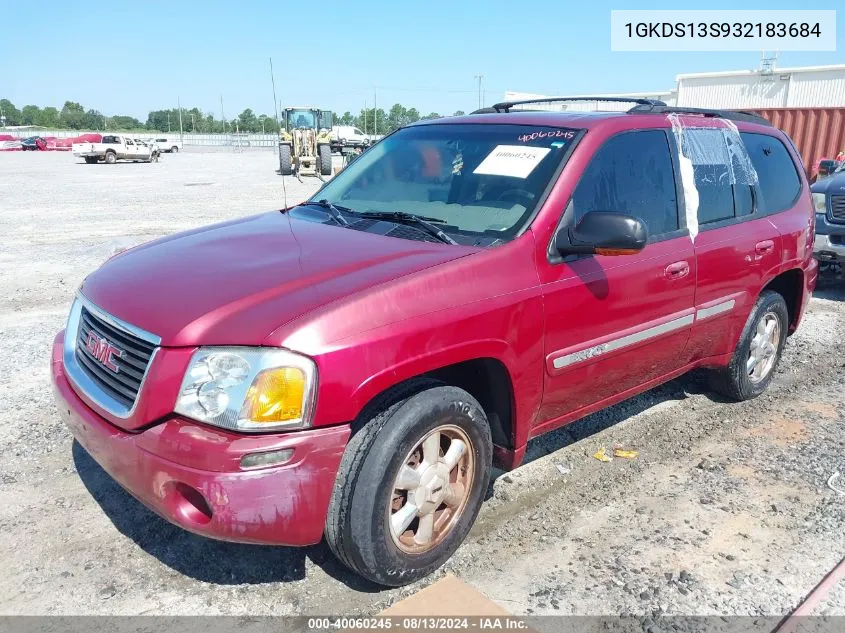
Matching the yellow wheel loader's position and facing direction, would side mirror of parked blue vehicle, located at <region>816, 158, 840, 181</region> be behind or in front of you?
in front

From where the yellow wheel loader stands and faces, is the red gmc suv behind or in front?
in front

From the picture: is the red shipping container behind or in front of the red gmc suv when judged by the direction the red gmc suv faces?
behind

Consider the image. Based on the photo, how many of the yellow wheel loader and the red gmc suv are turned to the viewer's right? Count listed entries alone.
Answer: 0

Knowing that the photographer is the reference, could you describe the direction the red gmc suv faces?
facing the viewer and to the left of the viewer

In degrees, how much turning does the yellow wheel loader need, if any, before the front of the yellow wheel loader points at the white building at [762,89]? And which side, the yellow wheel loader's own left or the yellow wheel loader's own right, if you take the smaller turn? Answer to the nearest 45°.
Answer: approximately 90° to the yellow wheel loader's own left

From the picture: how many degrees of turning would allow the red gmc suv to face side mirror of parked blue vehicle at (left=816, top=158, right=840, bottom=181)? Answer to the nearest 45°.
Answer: approximately 180°
